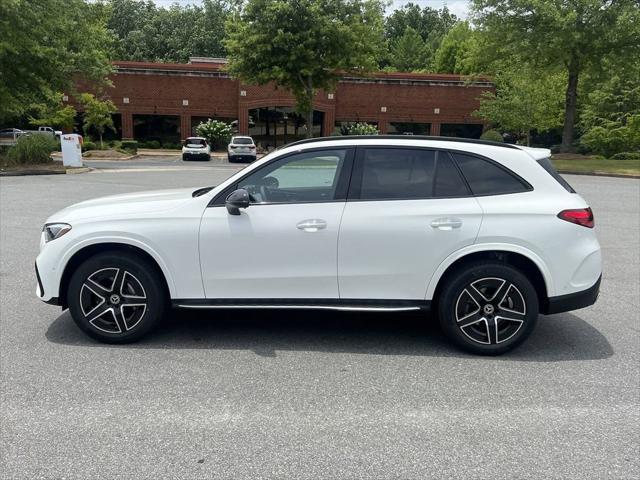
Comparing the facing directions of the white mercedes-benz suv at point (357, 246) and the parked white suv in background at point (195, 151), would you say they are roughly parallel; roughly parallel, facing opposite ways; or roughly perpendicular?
roughly perpendicular

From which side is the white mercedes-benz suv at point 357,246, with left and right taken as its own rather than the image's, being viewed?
left

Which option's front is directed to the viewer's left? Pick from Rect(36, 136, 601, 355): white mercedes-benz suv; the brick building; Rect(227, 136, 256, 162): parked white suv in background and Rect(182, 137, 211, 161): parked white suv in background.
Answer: the white mercedes-benz suv

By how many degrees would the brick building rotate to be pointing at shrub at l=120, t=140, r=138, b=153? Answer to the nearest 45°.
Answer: approximately 45° to its right

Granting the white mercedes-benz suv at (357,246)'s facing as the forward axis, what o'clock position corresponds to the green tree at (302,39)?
The green tree is roughly at 3 o'clock from the white mercedes-benz suv.

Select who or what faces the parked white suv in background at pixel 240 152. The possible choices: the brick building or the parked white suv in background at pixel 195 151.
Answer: the brick building
